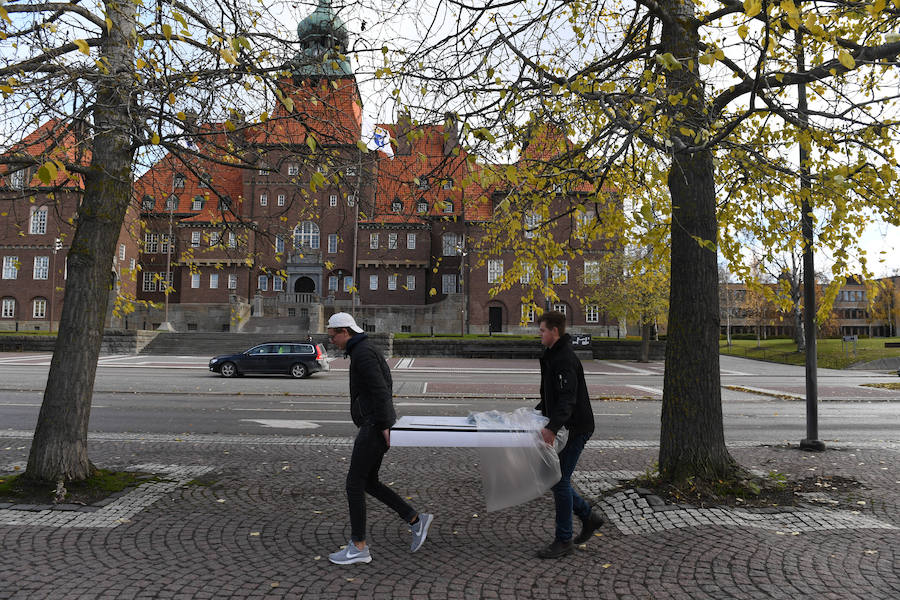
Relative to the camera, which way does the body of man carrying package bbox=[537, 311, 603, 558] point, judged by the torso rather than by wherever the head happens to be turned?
to the viewer's left

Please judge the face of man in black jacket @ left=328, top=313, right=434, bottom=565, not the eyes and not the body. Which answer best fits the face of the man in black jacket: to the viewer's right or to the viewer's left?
to the viewer's left

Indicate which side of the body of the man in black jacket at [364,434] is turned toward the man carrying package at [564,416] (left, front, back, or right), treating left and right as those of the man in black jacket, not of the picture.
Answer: back

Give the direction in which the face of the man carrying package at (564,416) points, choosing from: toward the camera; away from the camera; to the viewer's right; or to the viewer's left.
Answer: to the viewer's left

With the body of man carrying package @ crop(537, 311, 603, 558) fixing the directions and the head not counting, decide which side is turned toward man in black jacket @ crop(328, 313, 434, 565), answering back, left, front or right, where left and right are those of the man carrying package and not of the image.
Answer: front

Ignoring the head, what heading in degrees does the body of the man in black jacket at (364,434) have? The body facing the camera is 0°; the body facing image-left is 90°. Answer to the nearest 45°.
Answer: approximately 90°

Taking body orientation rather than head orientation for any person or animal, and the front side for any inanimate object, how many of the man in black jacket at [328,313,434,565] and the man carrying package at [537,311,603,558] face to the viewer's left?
2
